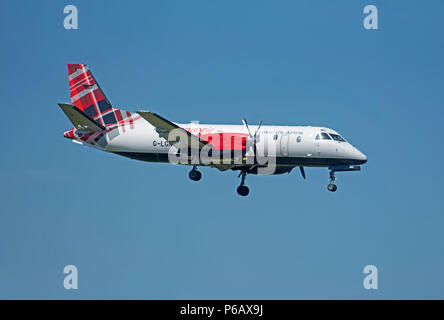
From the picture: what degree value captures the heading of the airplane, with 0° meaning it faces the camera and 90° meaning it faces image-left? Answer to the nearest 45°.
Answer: approximately 315°
